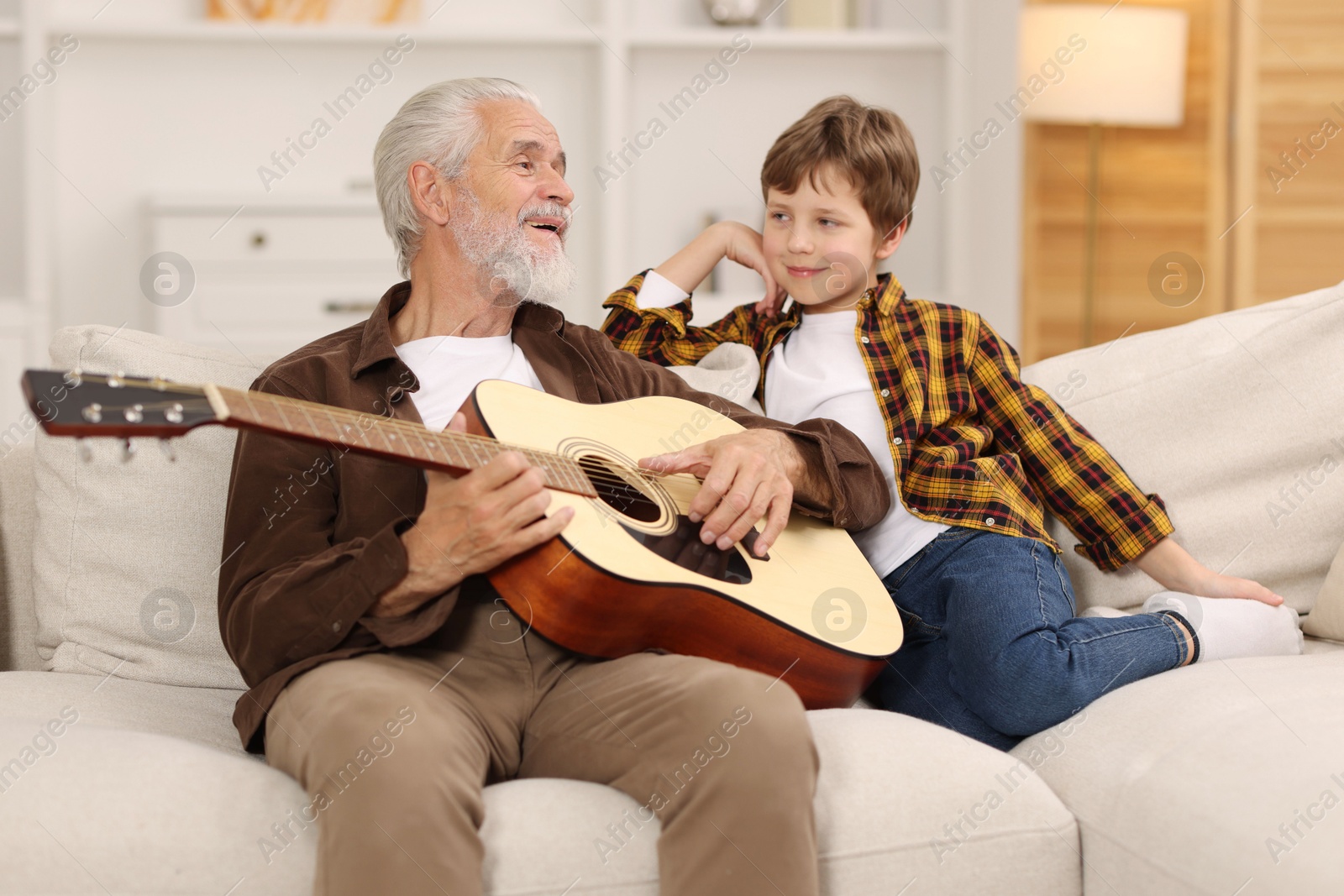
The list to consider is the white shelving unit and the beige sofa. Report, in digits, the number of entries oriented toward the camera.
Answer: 2

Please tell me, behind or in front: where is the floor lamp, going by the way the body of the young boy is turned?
behind

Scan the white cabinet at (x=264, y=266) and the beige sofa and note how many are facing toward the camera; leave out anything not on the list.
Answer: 2

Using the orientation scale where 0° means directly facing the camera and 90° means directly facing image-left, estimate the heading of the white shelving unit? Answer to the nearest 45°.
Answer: approximately 0°

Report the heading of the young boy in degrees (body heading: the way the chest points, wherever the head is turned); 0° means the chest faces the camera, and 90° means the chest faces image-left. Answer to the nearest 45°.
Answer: approximately 45°

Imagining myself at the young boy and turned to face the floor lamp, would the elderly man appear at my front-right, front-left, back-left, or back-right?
back-left

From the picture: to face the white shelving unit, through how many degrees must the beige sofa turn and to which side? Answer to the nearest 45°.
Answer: approximately 180°

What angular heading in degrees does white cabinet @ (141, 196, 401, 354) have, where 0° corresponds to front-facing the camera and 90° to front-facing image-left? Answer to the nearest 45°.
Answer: approximately 0°

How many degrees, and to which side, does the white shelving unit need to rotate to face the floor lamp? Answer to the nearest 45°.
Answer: approximately 90° to its left

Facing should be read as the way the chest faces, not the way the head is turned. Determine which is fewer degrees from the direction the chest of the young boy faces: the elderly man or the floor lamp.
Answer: the elderly man

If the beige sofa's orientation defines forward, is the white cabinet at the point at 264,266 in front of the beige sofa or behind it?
behind

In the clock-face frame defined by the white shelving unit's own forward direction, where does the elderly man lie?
The elderly man is roughly at 12 o'clock from the white shelving unit.
